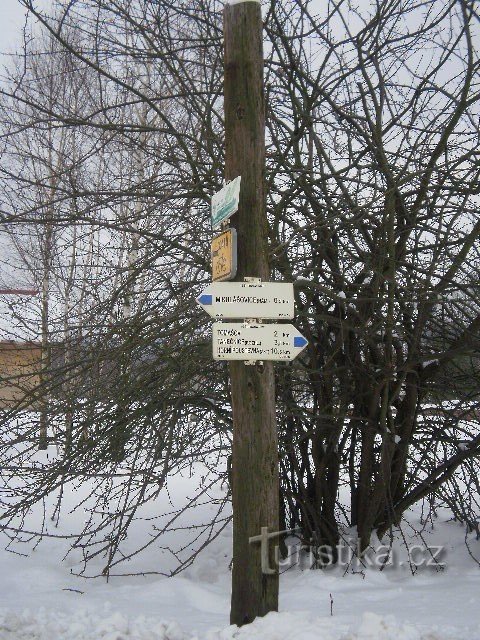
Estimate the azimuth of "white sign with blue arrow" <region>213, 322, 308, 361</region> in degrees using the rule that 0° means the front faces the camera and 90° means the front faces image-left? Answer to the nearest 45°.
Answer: approximately 0°

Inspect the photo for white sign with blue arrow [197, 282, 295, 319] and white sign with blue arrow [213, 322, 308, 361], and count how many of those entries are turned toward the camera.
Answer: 2
